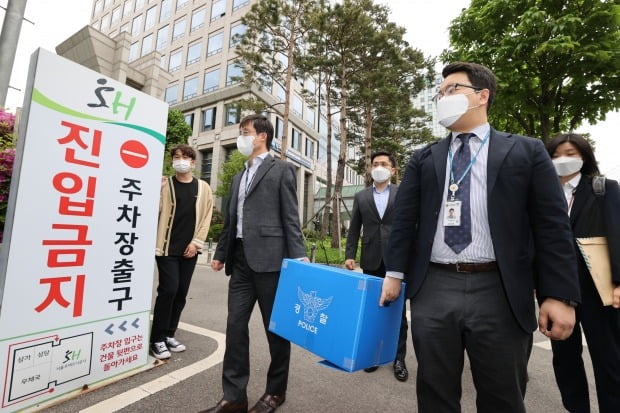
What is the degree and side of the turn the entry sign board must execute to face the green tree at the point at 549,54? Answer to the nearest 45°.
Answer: approximately 45° to its left

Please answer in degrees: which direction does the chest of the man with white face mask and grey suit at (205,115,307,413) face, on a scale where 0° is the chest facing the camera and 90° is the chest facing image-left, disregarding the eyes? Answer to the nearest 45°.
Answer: approximately 45°

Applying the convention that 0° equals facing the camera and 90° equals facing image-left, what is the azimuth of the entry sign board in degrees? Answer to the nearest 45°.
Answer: approximately 315°

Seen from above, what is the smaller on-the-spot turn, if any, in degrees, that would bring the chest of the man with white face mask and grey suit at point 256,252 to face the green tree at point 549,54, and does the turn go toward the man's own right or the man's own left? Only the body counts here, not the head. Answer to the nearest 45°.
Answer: approximately 180°

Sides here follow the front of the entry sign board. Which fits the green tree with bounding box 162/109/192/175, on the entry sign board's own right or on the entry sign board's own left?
on the entry sign board's own left

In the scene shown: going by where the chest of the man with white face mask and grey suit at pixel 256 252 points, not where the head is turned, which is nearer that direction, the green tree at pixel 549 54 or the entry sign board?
the entry sign board

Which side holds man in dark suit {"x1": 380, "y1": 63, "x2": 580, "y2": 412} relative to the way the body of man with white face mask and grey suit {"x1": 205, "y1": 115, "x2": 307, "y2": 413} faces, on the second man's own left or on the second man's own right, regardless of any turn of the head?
on the second man's own left

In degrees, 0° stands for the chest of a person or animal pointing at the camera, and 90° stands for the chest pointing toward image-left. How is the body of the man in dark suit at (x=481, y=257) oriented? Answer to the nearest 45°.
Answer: approximately 45°

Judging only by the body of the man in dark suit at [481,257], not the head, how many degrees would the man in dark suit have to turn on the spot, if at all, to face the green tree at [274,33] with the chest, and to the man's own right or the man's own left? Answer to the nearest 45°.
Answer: approximately 90° to the man's own right
